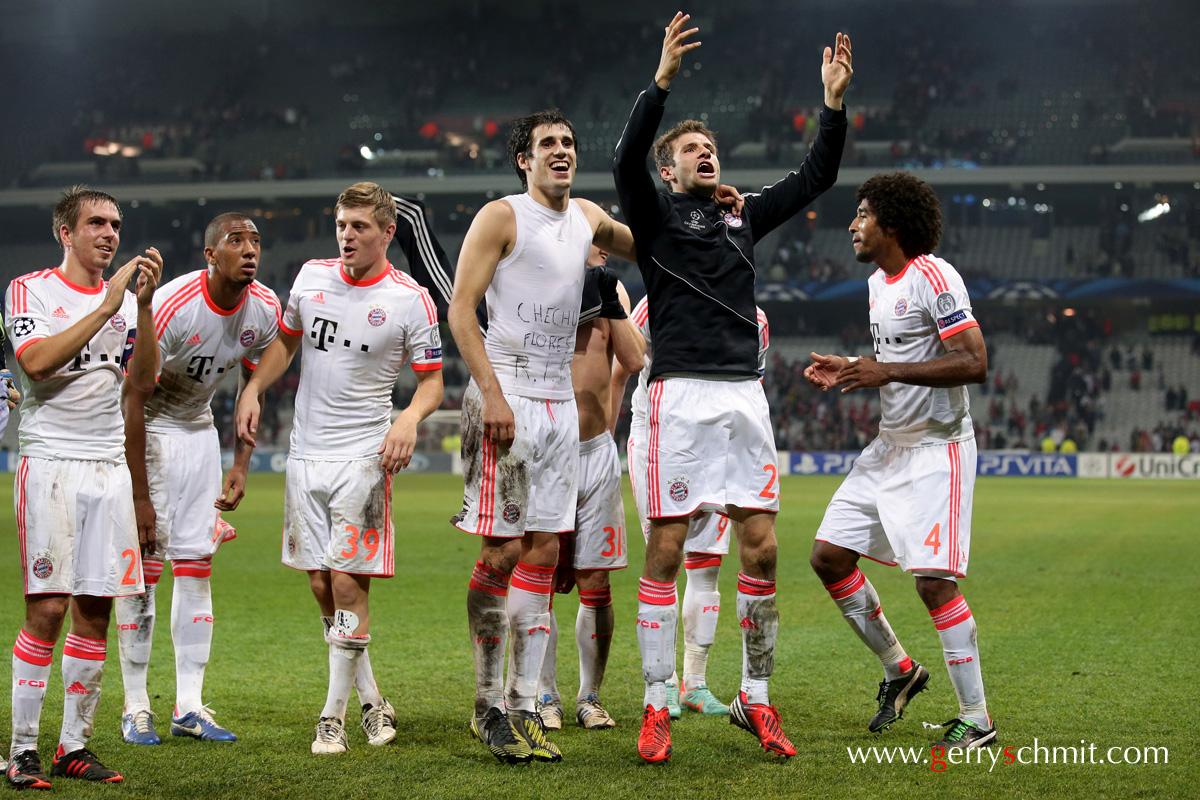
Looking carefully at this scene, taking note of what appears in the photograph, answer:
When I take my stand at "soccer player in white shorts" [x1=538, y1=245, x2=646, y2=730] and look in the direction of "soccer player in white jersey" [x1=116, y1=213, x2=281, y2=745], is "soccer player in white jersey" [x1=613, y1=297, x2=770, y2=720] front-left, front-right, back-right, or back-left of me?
back-right

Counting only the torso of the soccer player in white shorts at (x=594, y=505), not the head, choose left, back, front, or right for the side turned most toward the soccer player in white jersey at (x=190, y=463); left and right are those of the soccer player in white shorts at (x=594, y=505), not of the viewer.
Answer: right

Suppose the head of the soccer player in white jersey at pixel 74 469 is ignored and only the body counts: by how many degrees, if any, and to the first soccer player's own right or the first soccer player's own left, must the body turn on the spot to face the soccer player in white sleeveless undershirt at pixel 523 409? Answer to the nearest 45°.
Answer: approximately 45° to the first soccer player's own left

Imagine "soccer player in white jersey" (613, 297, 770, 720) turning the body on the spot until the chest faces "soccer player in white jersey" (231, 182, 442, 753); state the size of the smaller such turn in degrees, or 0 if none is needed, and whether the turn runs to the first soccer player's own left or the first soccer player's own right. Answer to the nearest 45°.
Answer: approximately 90° to the first soccer player's own right

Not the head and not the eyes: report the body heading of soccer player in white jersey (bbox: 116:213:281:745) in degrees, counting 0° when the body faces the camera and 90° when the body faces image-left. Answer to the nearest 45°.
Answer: approximately 315°

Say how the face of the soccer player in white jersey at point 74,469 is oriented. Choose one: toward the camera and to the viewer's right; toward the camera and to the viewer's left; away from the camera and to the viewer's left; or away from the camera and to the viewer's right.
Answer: toward the camera and to the viewer's right

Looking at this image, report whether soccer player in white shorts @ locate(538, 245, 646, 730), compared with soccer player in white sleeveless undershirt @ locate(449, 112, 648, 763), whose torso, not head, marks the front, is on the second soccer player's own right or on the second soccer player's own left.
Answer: on the second soccer player's own left

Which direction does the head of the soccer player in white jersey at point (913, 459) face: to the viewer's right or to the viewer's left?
to the viewer's left
